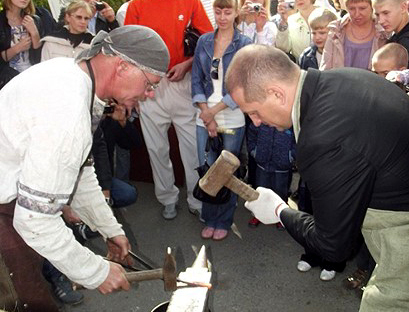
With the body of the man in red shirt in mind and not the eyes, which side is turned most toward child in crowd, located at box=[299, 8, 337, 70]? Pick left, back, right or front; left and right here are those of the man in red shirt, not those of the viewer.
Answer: left

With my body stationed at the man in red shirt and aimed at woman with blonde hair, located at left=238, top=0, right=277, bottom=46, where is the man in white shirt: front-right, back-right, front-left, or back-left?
back-right

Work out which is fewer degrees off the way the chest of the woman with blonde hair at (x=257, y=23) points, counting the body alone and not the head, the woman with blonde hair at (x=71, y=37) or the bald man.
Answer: the bald man

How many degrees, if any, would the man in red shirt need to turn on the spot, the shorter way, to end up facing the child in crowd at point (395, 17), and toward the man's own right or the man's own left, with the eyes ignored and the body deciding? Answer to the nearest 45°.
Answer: approximately 90° to the man's own left

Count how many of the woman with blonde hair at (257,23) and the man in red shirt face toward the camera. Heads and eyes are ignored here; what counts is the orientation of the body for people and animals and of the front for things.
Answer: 2

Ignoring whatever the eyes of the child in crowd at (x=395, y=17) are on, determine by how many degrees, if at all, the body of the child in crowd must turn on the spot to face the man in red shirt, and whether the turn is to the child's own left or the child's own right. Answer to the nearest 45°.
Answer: approximately 45° to the child's own right

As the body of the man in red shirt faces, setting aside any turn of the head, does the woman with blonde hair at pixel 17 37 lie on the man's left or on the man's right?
on the man's right
